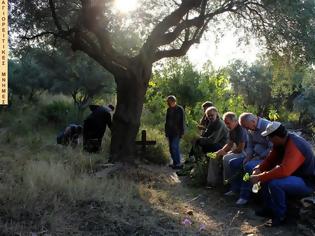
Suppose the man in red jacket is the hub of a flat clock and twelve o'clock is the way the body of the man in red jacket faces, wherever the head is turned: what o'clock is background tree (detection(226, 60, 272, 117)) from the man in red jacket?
The background tree is roughly at 3 o'clock from the man in red jacket.

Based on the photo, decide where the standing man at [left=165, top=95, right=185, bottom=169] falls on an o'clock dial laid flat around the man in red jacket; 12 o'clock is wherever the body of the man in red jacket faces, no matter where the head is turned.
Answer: The standing man is roughly at 2 o'clock from the man in red jacket.

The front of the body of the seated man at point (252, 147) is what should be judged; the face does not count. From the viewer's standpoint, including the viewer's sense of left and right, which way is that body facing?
facing the viewer and to the left of the viewer

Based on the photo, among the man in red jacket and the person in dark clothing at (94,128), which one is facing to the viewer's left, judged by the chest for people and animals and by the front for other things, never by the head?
the man in red jacket

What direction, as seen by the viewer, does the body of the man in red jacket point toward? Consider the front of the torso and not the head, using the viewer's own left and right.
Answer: facing to the left of the viewer

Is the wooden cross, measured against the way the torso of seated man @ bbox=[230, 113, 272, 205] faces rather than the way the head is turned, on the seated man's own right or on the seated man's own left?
on the seated man's own right

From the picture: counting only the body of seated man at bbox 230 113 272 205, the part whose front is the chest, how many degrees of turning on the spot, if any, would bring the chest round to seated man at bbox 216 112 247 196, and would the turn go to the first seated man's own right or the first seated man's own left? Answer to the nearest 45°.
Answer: approximately 90° to the first seated man's own right

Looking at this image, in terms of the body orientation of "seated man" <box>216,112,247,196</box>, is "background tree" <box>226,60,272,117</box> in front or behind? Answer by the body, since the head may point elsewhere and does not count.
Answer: behind

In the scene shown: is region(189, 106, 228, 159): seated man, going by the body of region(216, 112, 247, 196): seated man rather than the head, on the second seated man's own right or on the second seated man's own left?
on the second seated man's own right
